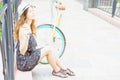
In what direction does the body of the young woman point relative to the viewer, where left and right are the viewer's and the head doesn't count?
facing to the right of the viewer

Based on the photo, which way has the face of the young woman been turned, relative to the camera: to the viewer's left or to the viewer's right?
to the viewer's right
